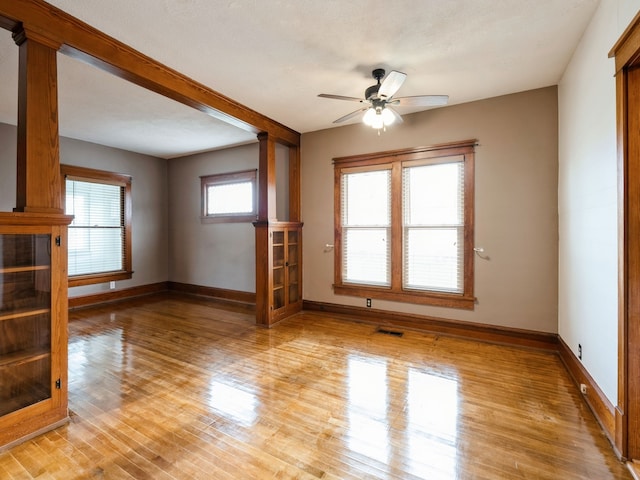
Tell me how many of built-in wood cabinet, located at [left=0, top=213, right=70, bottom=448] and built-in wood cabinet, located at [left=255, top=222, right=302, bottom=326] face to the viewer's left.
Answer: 0

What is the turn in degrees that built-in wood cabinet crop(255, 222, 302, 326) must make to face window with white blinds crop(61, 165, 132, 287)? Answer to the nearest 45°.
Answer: approximately 180°

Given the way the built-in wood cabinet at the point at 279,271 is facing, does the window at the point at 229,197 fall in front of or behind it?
behind

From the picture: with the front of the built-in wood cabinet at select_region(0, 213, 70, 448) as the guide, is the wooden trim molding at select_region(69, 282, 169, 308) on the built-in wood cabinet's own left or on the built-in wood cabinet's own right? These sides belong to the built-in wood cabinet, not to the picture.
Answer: on the built-in wood cabinet's own left

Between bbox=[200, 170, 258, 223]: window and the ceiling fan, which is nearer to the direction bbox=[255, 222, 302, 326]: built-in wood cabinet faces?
the ceiling fan

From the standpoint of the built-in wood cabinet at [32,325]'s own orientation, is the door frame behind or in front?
in front

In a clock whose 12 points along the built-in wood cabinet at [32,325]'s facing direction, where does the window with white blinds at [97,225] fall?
The window with white blinds is roughly at 8 o'clock from the built-in wood cabinet.

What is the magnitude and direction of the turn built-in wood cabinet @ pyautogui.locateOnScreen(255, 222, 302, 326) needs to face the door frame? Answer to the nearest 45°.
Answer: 0° — it already faces it

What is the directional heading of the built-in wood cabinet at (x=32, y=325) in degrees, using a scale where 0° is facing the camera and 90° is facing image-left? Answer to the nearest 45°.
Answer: approximately 315°

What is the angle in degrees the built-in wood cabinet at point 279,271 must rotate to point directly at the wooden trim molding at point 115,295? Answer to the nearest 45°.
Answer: approximately 180°

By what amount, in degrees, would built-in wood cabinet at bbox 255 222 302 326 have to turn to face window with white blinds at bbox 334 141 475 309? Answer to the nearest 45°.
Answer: approximately 45° to its left

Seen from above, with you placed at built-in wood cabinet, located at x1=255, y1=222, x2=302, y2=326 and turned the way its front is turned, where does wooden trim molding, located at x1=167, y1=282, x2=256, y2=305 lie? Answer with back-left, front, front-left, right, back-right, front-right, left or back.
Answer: back

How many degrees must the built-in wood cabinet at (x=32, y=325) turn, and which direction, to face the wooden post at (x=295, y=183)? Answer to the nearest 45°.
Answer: approximately 45° to its left

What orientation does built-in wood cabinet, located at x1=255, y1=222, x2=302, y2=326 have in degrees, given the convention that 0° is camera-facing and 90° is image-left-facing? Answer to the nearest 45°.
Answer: approximately 315°

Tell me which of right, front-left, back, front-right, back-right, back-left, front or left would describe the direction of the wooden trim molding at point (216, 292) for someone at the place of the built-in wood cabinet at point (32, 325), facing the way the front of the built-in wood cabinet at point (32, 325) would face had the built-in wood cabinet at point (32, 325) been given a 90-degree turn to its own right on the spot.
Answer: back

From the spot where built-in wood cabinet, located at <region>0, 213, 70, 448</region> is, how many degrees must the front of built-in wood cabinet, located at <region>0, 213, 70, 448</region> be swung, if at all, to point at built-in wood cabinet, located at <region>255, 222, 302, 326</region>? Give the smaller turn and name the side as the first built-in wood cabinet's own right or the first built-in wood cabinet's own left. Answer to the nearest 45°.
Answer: approximately 45° to the first built-in wood cabinet's own left

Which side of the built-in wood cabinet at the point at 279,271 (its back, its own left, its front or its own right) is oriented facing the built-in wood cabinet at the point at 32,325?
right
